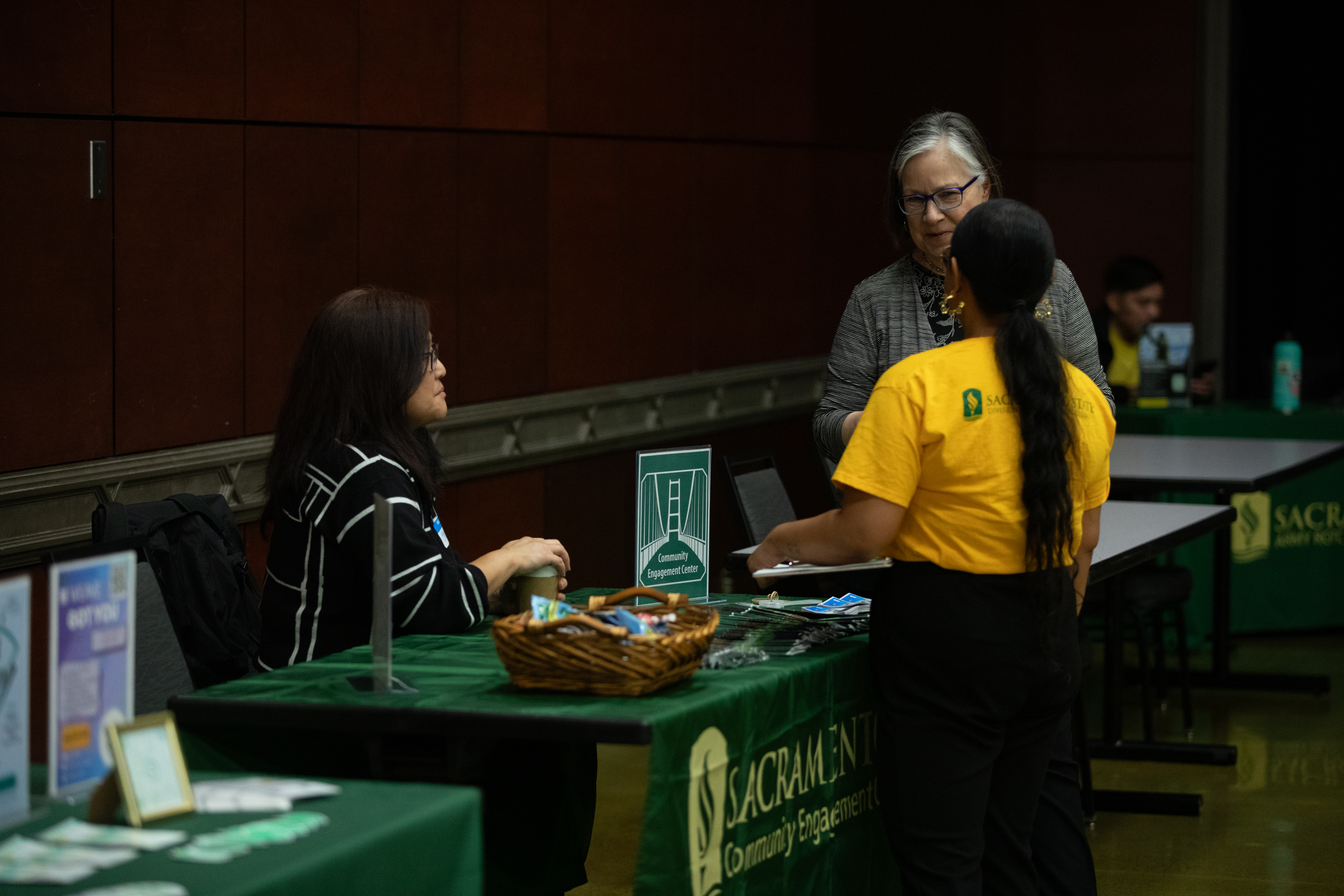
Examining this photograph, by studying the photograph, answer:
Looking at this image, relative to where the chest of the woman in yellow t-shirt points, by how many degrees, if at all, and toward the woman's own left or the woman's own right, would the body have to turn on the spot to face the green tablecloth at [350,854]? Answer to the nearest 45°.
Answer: approximately 90° to the woman's own left

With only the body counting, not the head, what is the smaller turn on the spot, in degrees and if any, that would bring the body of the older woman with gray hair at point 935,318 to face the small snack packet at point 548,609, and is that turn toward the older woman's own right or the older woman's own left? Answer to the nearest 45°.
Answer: approximately 45° to the older woman's own right

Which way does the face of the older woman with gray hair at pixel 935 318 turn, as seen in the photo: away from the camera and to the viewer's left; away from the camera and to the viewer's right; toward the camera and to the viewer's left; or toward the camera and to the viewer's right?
toward the camera and to the viewer's right

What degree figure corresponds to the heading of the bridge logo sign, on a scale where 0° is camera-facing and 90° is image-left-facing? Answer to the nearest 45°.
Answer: approximately 45°

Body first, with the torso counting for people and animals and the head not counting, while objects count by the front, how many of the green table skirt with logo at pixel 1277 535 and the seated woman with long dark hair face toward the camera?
1

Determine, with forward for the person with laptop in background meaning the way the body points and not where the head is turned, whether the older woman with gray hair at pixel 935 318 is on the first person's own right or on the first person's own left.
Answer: on the first person's own right

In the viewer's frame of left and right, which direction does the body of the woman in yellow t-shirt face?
facing away from the viewer and to the left of the viewer

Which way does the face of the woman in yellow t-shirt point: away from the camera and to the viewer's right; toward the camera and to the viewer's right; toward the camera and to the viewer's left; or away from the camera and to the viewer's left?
away from the camera and to the viewer's left

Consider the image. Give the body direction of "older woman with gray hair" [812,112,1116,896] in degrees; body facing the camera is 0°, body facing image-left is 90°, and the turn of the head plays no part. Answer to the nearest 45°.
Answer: approximately 0°

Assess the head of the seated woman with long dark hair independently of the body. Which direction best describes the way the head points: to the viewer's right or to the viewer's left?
to the viewer's right
